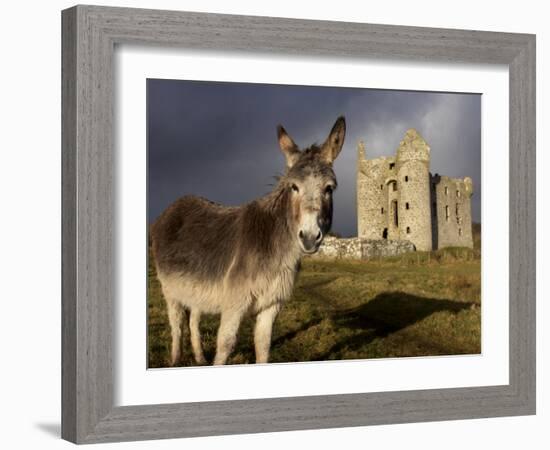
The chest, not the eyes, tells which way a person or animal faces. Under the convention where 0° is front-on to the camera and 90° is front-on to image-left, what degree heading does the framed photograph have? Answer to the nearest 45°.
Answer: approximately 315°
